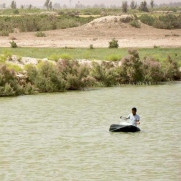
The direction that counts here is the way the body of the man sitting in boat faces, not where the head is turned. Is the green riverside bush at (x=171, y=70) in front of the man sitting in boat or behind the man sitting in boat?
behind

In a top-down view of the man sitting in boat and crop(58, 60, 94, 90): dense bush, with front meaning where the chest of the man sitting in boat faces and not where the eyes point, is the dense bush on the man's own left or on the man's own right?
on the man's own right

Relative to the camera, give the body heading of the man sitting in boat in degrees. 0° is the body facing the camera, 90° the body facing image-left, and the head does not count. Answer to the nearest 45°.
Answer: approximately 45°

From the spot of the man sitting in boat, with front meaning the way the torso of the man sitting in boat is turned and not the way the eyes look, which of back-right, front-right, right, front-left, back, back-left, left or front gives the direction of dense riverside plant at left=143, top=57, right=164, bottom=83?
back-right

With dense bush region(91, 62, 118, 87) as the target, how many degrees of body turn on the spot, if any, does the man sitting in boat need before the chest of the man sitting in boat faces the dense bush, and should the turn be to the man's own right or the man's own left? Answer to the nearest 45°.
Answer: approximately 135° to the man's own right

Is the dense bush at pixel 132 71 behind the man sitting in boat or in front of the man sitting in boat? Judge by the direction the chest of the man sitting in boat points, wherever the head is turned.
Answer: behind

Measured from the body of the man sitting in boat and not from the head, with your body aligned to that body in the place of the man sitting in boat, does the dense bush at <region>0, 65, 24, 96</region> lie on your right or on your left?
on your right
